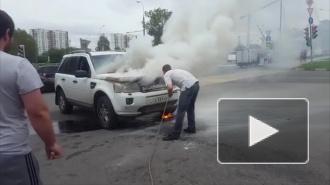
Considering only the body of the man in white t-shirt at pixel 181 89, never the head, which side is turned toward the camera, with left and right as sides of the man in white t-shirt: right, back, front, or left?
left

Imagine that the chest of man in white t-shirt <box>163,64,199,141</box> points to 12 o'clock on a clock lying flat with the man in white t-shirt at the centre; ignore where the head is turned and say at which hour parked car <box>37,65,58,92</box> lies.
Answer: The parked car is roughly at 2 o'clock from the man in white t-shirt.

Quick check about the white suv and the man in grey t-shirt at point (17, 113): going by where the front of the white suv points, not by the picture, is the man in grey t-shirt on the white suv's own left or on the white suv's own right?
on the white suv's own right

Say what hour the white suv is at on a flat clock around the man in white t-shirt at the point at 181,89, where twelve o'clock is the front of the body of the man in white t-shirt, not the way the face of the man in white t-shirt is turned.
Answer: The white suv is roughly at 1 o'clock from the man in white t-shirt.

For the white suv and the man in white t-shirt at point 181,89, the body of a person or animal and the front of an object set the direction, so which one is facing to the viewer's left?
the man in white t-shirt

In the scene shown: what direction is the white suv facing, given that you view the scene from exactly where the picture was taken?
facing the viewer and to the right of the viewer

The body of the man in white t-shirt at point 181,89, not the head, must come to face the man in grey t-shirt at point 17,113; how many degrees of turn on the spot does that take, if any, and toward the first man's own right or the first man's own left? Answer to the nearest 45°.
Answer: approximately 90° to the first man's own left

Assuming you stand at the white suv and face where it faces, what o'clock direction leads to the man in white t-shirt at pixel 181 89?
The man in white t-shirt is roughly at 12 o'clock from the white suv.

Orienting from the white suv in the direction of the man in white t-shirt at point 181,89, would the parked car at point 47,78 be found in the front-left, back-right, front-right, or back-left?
back-left

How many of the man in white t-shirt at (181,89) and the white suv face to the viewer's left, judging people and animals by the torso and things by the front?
1

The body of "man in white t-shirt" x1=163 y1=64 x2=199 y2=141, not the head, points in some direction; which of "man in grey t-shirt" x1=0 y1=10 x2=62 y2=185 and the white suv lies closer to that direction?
the white suv

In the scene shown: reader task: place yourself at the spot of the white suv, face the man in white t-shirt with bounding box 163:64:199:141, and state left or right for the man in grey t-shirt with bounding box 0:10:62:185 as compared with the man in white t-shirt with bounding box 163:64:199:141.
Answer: right

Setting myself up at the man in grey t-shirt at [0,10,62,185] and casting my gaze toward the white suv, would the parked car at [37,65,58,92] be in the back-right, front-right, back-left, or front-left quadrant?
front-left

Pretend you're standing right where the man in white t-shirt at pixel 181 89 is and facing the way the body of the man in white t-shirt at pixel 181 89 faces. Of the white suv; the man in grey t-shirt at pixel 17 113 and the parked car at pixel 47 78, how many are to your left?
1

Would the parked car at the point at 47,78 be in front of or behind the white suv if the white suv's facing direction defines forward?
behind

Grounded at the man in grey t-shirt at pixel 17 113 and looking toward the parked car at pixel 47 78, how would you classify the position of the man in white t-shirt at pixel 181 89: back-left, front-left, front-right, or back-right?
front-right
